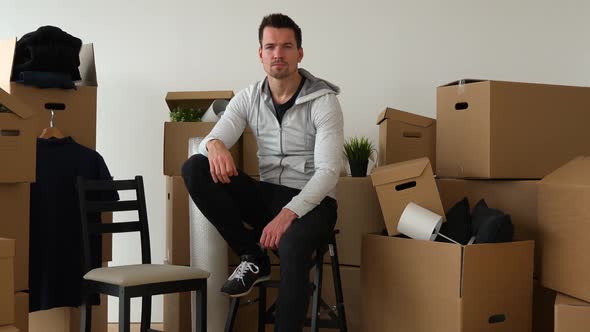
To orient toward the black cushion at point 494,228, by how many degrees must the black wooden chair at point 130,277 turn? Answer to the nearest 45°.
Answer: approximately 45° to its left

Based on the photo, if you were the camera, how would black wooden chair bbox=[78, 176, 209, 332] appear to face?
facing the viewer and to the right of the viewer

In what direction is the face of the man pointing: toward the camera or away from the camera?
toward the camera

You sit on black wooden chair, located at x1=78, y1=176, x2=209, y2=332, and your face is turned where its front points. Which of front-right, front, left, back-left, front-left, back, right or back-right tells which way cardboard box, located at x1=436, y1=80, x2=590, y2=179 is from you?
front-left

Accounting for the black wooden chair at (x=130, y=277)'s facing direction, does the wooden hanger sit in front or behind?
behind

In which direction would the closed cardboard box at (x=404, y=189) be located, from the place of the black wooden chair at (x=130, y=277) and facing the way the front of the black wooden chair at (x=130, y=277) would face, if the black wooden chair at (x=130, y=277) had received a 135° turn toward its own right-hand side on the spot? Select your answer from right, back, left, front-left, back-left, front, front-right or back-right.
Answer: back

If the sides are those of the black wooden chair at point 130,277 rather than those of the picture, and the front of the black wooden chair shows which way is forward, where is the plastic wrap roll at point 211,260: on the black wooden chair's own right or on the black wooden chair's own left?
on the black wooden chair's own left

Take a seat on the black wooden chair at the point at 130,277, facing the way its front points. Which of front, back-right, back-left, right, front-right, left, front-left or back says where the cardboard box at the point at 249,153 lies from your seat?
left

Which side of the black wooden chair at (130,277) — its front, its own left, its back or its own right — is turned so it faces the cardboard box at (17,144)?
back

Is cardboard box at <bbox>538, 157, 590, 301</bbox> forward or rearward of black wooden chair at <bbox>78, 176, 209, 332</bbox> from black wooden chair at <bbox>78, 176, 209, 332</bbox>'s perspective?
forward
